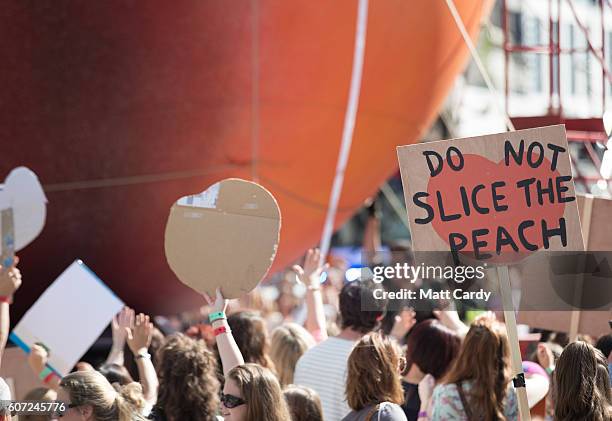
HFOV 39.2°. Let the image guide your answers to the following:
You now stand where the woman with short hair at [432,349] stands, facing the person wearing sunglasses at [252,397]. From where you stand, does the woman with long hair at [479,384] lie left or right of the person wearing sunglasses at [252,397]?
left

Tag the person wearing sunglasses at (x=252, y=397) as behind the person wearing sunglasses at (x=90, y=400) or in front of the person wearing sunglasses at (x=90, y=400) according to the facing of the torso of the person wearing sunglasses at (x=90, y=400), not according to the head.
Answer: behind

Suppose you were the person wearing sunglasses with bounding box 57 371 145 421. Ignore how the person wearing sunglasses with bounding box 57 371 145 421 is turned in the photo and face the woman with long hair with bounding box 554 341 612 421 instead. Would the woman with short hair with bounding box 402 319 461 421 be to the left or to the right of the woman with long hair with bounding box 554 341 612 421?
left

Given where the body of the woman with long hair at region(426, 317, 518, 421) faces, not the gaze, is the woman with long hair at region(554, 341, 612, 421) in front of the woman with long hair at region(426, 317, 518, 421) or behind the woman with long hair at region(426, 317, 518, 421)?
behind

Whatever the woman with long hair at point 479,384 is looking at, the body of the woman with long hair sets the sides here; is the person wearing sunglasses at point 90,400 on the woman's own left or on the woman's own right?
on the woman's own left

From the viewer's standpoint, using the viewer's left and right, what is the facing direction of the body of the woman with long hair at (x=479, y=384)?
facing away from the viewer

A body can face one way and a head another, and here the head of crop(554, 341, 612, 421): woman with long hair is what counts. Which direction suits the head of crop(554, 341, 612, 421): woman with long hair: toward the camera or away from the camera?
away from the camera

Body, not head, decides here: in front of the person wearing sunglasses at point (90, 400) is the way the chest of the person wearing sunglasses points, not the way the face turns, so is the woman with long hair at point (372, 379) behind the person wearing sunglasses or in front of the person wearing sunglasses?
behind
